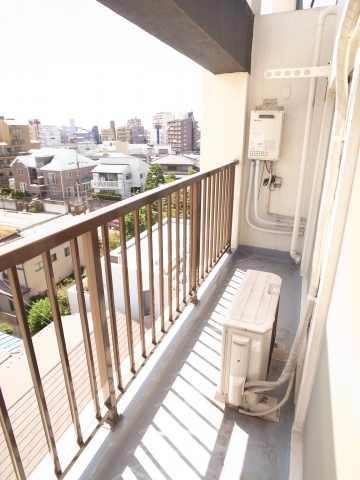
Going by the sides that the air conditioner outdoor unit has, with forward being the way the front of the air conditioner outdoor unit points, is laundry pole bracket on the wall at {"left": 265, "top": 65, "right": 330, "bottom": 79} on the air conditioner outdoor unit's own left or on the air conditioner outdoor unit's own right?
on the air conditioner outdoor unit's own right

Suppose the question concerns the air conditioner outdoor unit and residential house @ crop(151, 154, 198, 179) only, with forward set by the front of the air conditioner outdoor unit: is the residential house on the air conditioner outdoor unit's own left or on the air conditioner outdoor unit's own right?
on the air conditioner outdoor unit's own right

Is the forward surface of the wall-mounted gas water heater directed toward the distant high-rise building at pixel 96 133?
no

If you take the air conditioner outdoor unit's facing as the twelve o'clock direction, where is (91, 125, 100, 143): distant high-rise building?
The distant high-rise building is roughly at 2 o'clock from the air conditioner outdoor unit.

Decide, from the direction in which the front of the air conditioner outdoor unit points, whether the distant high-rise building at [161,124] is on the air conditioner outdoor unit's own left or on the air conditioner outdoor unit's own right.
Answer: on the air conditioner outdoor unit's own right

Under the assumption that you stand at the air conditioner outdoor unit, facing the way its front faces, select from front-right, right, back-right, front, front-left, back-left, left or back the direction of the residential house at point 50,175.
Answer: front-right

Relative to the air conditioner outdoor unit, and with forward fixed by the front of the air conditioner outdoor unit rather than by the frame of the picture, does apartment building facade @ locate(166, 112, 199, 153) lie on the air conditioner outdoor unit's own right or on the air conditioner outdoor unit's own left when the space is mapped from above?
on the air conditioner outdoor unit's own right

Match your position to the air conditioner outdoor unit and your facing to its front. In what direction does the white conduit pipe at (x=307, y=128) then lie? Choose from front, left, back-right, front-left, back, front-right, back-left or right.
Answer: right

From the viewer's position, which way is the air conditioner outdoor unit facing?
facing to the left of the viewer

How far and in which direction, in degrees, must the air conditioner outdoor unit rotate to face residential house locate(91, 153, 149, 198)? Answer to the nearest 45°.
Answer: approximately 45° to its right
